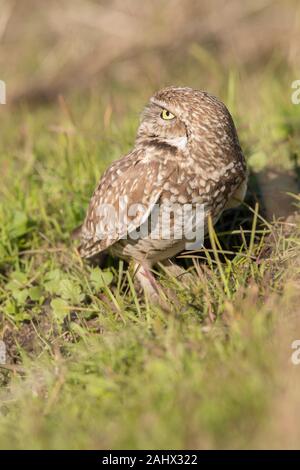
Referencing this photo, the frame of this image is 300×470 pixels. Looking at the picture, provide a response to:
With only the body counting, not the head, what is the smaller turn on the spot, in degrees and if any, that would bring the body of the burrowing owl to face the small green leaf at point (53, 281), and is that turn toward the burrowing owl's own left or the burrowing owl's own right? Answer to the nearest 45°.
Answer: approximately 135° to the burrowing owl's own left

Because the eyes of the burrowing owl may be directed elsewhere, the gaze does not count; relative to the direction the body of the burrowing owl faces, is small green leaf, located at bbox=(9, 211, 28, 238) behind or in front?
behind

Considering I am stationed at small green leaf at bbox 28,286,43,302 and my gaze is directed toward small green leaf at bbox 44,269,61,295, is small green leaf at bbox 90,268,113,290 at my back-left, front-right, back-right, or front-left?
front-right

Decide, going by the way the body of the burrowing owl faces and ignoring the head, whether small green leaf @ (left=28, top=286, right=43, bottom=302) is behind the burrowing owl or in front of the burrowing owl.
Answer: behind

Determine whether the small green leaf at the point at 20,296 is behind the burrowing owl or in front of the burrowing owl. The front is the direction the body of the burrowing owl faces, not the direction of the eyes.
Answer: behind

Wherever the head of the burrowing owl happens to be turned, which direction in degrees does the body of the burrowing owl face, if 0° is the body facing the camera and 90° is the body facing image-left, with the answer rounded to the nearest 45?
approximately 270°
